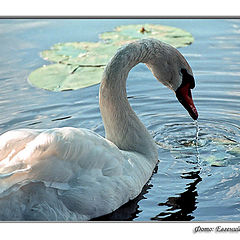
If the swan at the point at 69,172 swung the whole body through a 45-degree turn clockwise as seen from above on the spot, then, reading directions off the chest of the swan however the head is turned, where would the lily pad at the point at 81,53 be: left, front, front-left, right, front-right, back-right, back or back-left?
back-left

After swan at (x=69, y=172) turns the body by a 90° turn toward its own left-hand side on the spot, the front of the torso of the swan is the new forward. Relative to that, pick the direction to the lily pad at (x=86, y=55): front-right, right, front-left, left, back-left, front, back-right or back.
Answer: front

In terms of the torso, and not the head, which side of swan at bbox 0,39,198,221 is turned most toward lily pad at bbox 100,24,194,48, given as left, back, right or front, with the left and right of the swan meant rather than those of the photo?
left

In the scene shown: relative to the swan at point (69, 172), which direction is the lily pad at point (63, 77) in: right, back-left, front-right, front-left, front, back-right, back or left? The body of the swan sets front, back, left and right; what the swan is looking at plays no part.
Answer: left

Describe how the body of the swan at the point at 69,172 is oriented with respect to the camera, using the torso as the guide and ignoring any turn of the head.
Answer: to the viewer's right
